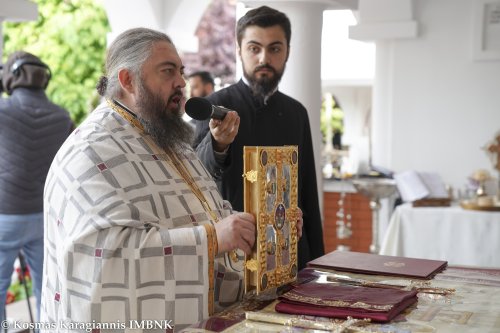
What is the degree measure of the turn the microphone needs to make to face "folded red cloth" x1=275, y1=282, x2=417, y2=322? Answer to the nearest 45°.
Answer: approximately 135° to its left

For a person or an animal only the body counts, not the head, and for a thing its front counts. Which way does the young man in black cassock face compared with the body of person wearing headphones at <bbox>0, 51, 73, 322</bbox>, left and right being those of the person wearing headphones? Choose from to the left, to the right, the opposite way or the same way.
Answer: the opposite way

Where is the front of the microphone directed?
to the viewer's left

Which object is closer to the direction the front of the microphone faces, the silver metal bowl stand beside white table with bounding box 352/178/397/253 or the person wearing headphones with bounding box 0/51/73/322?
the person wearing headphones

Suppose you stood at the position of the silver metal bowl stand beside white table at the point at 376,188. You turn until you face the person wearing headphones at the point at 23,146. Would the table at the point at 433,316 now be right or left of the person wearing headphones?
left

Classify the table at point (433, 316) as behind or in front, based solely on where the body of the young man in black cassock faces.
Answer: in front

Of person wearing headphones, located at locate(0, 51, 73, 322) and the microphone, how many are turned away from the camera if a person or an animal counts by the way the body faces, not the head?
1

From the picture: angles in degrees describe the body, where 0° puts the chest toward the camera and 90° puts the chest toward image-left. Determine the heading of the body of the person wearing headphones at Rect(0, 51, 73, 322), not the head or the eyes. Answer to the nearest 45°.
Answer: approximately 180°

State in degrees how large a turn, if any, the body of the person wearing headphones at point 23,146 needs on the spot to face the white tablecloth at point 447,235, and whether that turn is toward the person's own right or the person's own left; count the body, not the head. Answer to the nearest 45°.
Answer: approximately 90° to the person's own right

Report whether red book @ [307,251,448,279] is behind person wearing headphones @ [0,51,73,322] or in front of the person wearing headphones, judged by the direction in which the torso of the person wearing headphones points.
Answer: behind

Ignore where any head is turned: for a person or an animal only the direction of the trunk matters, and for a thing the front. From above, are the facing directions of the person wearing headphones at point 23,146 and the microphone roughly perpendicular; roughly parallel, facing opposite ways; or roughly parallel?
roughly perpendicular
